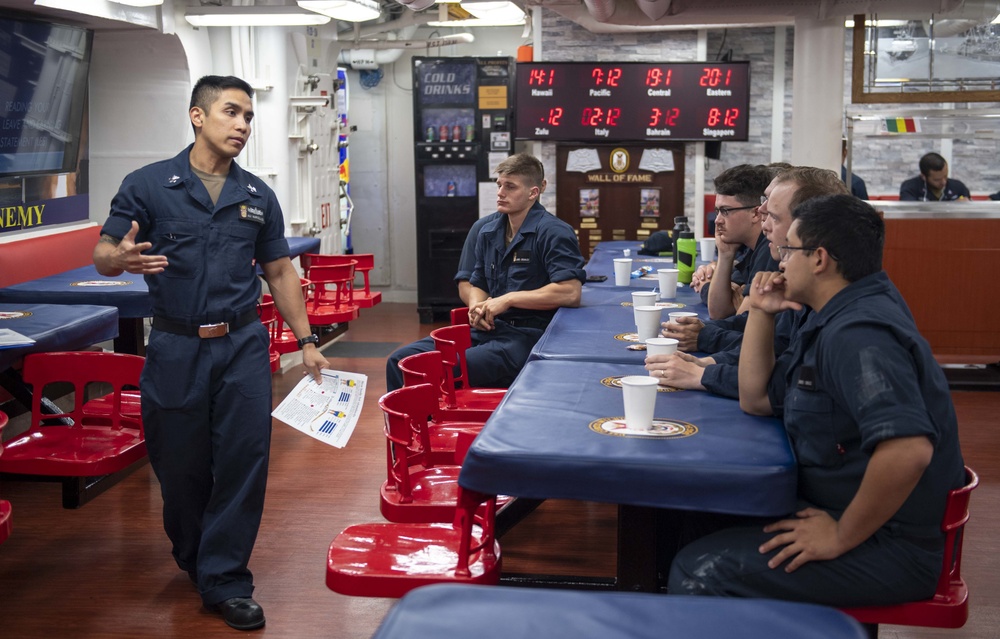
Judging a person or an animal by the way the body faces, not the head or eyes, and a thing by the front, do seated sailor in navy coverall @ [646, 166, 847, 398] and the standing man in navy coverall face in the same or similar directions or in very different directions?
very different directions

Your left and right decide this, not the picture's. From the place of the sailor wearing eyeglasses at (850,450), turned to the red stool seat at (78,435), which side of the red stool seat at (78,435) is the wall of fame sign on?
right

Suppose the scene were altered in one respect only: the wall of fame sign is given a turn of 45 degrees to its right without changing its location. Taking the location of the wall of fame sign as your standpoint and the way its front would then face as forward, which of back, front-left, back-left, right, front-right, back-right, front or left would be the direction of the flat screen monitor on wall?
front

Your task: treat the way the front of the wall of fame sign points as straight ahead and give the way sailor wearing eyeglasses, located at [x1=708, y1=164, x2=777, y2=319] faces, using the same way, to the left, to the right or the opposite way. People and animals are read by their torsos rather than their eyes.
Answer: to the right

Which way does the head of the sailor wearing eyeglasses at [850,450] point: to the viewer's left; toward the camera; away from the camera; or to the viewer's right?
to the viewer's left

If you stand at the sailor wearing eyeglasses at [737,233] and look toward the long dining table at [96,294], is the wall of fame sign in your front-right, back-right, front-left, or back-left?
front-right

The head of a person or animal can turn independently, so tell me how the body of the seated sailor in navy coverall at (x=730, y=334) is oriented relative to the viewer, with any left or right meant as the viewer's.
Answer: facing to the left of the viewer

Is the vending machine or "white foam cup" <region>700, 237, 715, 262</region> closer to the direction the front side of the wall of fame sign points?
the white foam cup

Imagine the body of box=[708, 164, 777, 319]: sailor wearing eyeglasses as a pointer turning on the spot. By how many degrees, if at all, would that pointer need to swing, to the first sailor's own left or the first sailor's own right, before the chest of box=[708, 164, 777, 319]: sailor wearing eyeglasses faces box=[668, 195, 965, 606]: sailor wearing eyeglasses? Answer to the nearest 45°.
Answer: approximately 90° to the first sailor's own left

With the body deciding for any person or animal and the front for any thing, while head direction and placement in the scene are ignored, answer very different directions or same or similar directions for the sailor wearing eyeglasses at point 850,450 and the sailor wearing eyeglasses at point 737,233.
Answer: same or similar directions

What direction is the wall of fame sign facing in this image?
toward the camera

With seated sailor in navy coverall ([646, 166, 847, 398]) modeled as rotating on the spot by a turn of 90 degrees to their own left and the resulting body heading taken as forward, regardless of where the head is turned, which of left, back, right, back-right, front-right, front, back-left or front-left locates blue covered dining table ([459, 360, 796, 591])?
front

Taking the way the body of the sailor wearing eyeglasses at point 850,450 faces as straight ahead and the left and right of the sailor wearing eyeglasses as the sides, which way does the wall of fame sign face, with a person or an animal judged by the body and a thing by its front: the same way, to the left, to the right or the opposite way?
to the left

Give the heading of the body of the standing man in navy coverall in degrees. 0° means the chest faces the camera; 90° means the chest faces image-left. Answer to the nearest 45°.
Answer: approximately 315°

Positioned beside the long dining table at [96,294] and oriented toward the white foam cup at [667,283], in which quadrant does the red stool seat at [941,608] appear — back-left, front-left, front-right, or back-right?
front-right

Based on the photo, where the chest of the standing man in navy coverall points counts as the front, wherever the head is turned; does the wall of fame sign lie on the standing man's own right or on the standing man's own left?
on the standing man's own left

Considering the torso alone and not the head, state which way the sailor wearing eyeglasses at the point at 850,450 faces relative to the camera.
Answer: to the viewer's left

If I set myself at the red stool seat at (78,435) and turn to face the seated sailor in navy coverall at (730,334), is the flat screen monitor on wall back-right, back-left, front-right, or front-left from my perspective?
back-left
